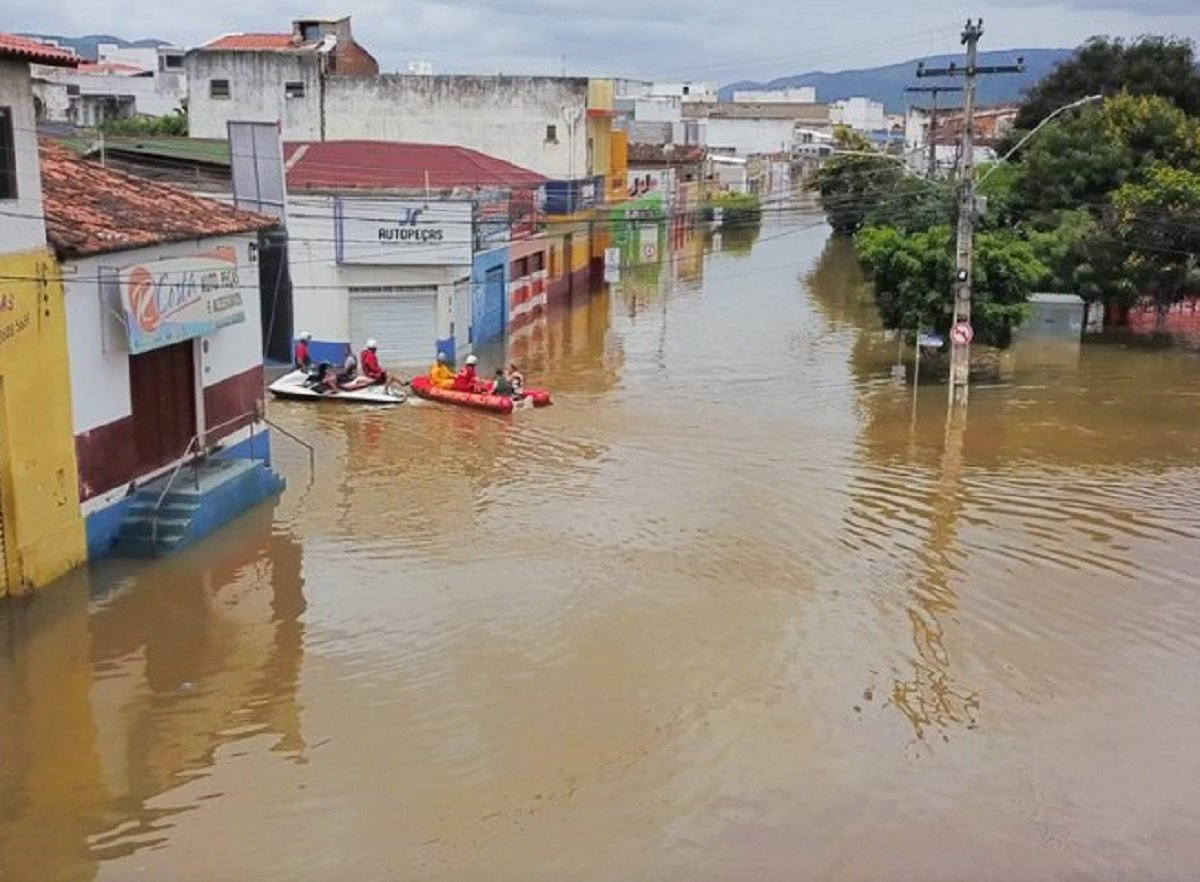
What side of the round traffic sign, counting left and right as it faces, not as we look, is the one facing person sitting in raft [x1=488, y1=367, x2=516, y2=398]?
right

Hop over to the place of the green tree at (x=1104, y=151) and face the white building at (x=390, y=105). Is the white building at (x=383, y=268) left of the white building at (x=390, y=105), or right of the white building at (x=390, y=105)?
left

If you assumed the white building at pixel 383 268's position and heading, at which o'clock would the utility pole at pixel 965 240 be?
The utility pole is roughly at 10 o'clock from the white building.

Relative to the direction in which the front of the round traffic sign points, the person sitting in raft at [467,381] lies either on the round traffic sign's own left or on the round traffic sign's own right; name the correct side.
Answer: on the round traffic sign's own right

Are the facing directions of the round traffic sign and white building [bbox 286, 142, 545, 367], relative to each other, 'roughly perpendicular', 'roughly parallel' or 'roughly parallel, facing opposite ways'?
roughly parallel

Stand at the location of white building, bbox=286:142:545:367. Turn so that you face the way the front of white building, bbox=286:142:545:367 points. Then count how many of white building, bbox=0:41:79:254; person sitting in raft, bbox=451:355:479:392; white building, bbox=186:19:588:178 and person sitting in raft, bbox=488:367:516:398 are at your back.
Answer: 1

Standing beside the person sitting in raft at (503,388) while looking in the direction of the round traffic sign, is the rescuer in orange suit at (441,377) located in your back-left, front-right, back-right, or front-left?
back-left

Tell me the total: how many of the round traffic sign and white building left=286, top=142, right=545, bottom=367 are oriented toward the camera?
2

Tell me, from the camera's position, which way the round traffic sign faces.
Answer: facing the viewer

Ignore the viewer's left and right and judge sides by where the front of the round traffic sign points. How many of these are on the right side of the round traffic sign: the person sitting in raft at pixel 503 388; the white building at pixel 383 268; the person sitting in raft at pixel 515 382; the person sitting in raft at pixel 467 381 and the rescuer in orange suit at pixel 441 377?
5

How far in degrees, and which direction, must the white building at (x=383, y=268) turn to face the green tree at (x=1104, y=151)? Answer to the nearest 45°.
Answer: approximately 90° to its left

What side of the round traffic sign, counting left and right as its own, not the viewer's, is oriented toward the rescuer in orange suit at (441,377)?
right

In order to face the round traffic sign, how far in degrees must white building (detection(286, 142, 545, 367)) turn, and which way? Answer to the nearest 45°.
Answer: approximately 45° to its left

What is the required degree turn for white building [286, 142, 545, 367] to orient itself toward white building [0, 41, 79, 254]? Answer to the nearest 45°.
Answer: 0° — it already faces it

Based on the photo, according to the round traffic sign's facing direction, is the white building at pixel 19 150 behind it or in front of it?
in front

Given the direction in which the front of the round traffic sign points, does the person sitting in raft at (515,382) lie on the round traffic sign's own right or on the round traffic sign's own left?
on the round traffic sign's own right

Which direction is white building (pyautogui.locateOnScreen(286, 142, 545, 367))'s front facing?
toward the camera
